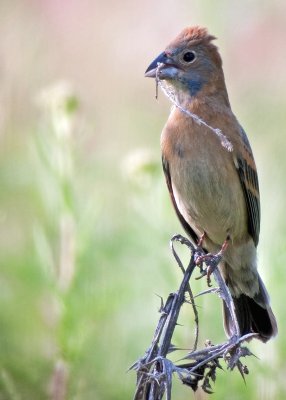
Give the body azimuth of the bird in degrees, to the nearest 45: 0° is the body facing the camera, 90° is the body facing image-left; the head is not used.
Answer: approximately 45°
